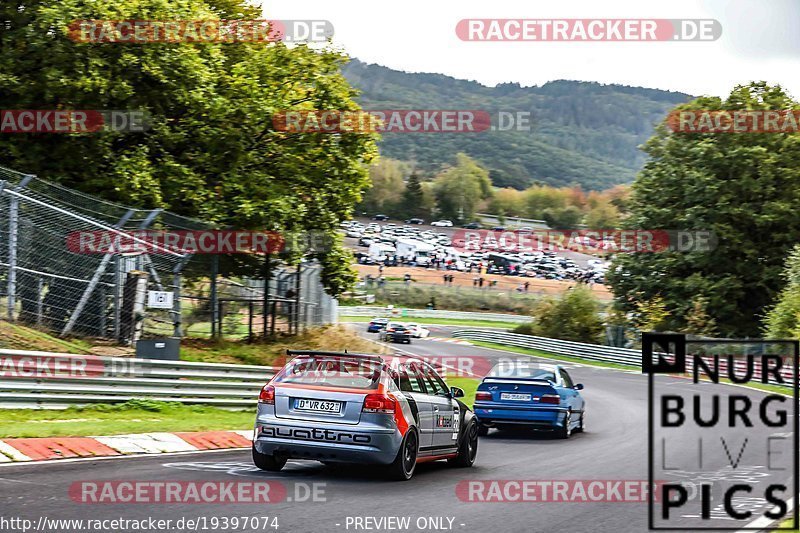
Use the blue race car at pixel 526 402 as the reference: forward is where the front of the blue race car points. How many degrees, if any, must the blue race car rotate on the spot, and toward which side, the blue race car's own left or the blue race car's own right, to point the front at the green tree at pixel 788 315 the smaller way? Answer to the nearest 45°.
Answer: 0° — it already faces it

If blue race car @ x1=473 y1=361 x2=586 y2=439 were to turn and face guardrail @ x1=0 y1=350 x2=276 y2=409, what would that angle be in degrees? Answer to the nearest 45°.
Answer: approximately 90° to its left

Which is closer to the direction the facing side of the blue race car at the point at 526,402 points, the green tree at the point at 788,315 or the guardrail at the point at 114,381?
the green tree

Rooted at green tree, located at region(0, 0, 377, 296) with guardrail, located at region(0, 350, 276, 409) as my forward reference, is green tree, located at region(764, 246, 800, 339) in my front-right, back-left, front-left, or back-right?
back-left

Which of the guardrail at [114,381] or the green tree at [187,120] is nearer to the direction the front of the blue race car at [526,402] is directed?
the green tree

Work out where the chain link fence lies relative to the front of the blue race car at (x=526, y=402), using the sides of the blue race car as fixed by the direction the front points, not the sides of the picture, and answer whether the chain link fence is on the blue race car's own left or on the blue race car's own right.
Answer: on the blue race car's own left

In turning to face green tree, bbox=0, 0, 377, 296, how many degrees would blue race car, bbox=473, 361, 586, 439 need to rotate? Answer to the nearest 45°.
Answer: approximately 45° to its left

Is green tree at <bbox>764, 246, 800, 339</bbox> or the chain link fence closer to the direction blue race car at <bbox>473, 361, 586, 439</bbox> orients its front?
the green tree

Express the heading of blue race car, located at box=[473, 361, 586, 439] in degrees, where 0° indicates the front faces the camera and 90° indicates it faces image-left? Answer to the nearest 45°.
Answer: approximately 180°
